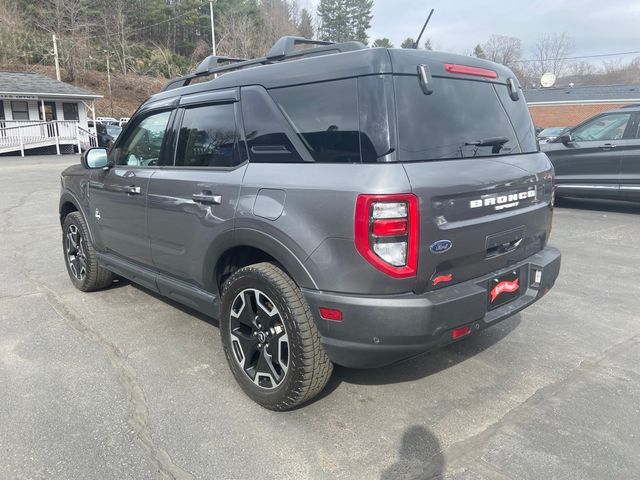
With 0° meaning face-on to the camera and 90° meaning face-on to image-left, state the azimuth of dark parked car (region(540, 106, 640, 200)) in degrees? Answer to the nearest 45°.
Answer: approximately 90°

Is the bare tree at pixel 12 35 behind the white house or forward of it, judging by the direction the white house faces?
behind

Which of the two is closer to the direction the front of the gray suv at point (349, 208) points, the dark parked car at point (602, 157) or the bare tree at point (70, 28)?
the bare tree

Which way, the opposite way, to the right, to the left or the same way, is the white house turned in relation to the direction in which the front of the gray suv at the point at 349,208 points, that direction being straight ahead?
the opposite way

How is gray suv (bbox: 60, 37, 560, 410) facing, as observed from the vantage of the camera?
facing away from the viewer and to the left of the viewer

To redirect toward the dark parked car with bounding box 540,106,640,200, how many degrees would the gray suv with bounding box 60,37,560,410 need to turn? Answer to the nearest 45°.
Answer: approximately 90° to its right

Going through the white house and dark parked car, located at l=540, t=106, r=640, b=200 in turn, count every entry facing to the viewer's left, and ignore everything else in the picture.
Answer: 1
